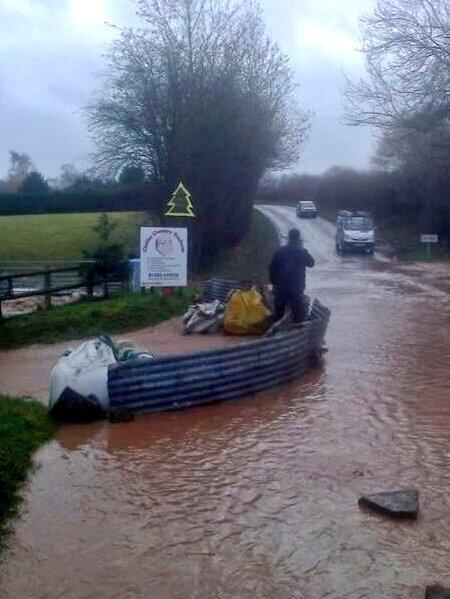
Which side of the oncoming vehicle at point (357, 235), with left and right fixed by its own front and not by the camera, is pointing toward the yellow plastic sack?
front

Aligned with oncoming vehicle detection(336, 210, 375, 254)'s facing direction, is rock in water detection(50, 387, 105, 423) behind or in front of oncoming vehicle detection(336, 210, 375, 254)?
in front

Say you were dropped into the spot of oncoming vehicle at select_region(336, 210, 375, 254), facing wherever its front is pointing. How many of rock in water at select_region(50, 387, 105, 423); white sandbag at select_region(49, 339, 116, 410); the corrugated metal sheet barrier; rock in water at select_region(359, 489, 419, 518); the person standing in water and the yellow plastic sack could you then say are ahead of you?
6

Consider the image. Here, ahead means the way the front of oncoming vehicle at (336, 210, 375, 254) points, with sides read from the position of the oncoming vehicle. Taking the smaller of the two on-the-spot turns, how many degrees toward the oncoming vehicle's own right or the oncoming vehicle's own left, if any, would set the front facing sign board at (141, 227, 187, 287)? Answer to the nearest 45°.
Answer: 0° — it already faces it

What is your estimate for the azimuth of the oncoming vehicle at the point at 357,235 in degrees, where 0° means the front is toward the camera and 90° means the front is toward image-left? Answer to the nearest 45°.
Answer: approximately 0°

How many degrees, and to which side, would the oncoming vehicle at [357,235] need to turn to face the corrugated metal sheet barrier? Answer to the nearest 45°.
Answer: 0° — it already faces it

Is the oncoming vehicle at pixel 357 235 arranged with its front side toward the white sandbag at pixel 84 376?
yes

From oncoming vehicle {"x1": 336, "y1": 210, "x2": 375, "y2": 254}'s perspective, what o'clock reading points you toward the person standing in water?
The person standing in water is roughly at 12 o'clock from the oncoming vehicle.
